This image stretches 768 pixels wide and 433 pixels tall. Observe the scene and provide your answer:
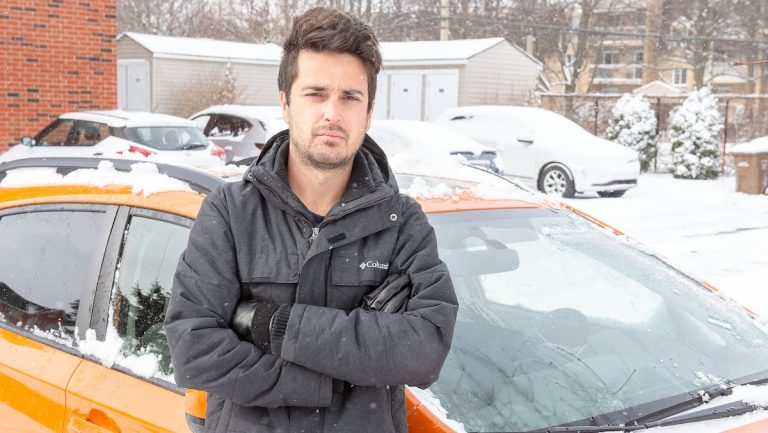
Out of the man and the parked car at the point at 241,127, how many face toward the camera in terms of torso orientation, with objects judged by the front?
1

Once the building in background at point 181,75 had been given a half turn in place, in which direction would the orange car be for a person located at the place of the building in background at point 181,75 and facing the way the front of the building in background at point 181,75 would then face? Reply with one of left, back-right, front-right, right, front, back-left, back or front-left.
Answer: back-right

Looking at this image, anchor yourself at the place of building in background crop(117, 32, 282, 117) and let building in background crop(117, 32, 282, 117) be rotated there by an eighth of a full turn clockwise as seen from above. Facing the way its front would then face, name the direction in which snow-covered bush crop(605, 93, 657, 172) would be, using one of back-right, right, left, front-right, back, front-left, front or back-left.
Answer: back-left

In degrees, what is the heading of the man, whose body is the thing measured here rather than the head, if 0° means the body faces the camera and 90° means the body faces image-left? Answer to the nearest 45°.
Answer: approximately 0°

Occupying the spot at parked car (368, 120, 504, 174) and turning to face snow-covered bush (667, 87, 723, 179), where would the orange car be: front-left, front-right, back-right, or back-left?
back-right

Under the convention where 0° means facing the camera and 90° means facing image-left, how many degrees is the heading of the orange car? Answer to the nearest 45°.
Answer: approximately 315°

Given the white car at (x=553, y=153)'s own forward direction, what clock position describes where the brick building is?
The brick building is roughly at 4 o'clock from the white car.

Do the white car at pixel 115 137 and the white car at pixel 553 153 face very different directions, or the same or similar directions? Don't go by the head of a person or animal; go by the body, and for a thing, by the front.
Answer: very different directions

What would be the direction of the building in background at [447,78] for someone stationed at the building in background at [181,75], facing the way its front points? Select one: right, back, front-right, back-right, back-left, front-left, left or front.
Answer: back-left

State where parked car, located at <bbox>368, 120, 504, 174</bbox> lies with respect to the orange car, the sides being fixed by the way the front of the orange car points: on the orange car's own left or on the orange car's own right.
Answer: on the orange car's own left

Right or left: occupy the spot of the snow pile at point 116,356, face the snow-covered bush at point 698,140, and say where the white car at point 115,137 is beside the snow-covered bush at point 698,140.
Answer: left

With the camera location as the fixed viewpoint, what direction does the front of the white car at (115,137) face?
facing away from the viewer and to the left of the viewer

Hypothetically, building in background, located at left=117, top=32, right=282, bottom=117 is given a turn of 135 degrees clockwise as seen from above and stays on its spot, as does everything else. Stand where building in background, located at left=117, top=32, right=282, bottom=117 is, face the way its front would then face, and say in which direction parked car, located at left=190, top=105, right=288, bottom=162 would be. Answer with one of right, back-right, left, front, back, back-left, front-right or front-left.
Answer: back
